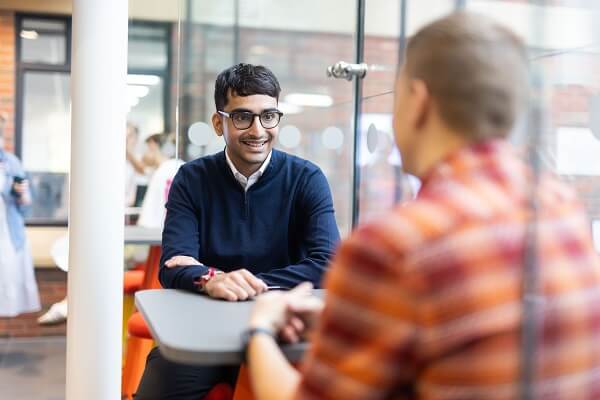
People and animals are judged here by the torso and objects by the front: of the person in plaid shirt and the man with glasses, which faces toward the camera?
the man with glasses

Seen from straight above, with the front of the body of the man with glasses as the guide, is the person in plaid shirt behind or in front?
in front

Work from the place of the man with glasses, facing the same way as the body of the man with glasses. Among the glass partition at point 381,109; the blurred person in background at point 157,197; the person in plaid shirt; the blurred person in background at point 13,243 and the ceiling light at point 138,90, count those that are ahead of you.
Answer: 1

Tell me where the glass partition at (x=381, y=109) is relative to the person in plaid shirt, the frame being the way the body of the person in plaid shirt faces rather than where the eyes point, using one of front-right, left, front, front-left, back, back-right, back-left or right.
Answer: front-right

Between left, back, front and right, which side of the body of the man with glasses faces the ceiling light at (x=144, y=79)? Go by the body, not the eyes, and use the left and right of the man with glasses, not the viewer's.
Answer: back

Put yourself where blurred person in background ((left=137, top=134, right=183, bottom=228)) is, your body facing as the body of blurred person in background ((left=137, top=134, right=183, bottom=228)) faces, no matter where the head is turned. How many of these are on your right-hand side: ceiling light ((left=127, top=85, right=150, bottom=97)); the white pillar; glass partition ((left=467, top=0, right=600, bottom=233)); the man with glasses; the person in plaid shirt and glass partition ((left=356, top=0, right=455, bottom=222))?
1

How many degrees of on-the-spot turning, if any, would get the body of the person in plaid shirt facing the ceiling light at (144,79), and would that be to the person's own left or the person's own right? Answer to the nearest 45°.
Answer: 0° — they already face it

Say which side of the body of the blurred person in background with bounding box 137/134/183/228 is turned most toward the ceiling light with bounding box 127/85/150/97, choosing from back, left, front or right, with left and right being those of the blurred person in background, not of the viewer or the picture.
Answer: right

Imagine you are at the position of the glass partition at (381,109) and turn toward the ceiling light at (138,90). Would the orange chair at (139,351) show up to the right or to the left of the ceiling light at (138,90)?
left

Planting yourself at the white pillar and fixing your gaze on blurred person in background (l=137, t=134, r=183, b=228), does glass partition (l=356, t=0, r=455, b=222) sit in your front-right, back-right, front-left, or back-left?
front-right

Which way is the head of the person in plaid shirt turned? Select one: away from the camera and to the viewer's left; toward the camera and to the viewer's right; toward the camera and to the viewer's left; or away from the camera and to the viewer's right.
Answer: away from the camera and to the viewer's left

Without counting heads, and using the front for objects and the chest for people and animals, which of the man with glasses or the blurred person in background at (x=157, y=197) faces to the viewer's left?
the blurred person in background

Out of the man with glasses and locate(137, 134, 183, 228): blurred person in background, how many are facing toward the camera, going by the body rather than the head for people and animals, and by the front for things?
1

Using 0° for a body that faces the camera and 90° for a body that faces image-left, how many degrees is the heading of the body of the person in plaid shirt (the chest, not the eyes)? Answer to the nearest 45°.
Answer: approximately 135°

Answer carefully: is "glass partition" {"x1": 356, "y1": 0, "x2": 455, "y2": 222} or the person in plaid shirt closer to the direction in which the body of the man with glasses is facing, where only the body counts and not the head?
the person in plaid shirt

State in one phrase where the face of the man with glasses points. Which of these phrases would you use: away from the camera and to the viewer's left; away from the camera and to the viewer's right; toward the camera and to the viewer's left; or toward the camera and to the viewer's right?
toward the camera and to the viewer's right

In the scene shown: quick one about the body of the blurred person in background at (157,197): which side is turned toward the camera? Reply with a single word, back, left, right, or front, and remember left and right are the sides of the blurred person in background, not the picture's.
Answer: left

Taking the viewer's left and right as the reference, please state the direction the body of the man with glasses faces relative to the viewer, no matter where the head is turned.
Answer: facing the viewer

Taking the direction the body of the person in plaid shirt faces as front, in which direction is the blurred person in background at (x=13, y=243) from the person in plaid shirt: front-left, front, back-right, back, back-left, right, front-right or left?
front
